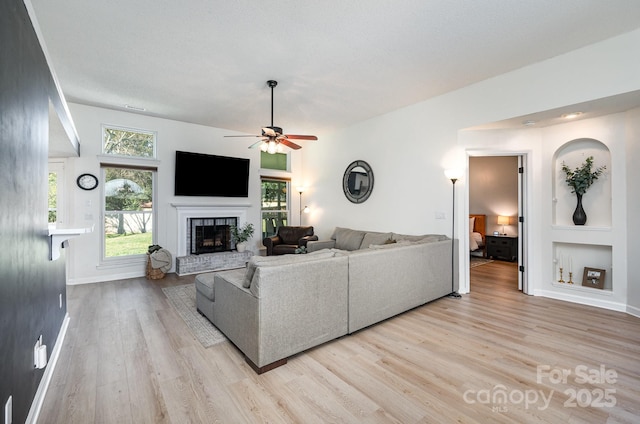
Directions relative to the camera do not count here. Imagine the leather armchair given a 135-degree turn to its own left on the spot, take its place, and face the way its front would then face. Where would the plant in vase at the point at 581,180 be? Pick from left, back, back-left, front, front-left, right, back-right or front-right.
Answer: front-right

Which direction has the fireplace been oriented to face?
toward the camera

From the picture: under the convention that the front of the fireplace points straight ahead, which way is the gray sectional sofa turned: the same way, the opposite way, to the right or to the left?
the opposite way

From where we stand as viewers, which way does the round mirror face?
facing the viewer and to the left of the viewer

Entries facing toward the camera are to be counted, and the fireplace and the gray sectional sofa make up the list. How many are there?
1

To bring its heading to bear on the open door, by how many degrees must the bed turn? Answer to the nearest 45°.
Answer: approximately 45° to its left

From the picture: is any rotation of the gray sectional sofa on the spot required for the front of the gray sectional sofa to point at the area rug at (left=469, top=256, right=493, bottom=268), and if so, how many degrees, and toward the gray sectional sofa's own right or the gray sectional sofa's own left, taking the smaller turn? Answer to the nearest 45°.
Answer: approximately 90° to the gray sectional sofa's own right

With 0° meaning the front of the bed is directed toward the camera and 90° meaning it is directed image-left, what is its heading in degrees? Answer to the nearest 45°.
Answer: approximately 45°

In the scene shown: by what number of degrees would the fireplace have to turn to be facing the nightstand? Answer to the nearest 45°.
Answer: approximately 90° to its left

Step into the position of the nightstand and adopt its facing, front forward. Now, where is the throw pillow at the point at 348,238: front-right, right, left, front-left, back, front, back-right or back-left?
front

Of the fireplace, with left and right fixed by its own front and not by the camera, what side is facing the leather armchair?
left

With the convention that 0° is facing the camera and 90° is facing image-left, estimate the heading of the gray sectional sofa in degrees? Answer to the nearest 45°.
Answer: approximately 135°

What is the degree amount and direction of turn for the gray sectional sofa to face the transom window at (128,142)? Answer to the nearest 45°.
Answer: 0° — it already faces it

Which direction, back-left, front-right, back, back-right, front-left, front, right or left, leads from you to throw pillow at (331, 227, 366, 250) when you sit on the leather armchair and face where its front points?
left

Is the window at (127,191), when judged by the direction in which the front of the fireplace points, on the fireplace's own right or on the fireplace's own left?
on the fireplace's own right
